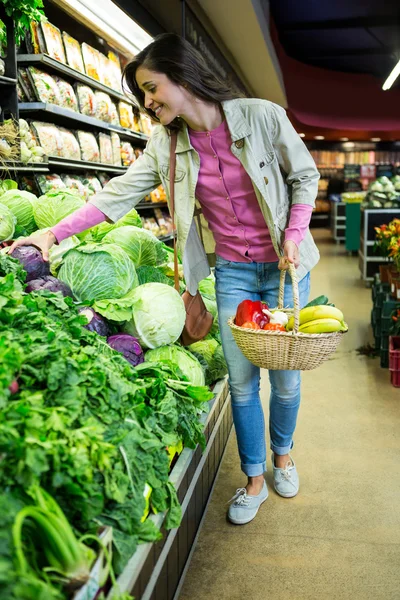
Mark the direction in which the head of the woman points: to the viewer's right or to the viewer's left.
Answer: to the viewer's left

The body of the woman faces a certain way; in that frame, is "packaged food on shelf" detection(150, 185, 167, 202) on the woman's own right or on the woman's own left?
on the woman's own right

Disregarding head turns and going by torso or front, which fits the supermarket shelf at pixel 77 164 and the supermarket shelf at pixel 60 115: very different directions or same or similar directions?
same or similar directions

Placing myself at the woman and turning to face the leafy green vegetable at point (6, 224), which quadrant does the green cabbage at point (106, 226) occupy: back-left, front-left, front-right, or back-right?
front-right

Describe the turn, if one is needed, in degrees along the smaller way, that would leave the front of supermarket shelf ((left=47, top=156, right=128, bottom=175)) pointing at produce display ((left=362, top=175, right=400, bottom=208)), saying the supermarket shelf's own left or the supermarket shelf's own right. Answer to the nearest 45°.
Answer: approximately 90° to the supermarket shelf's own left

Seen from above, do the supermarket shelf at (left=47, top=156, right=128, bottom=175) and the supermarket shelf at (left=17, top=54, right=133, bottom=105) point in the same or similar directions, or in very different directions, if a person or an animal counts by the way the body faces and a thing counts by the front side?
same or similar directions

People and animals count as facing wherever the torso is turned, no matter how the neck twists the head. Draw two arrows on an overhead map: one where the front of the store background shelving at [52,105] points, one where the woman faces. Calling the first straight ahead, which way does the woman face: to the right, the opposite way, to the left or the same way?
to the right

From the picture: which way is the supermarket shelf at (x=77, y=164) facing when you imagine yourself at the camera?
facing the viewer and to the right of the viewer

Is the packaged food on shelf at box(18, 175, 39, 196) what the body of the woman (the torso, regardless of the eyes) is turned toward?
no

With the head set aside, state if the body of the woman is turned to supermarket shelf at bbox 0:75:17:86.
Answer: no

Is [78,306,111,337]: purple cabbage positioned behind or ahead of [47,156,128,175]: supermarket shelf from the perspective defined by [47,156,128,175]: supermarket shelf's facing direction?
ahead

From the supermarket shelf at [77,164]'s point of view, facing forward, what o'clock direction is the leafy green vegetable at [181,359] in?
The leafy green vegetable is roughly at 1 o'clock from the supermarket shelf.
